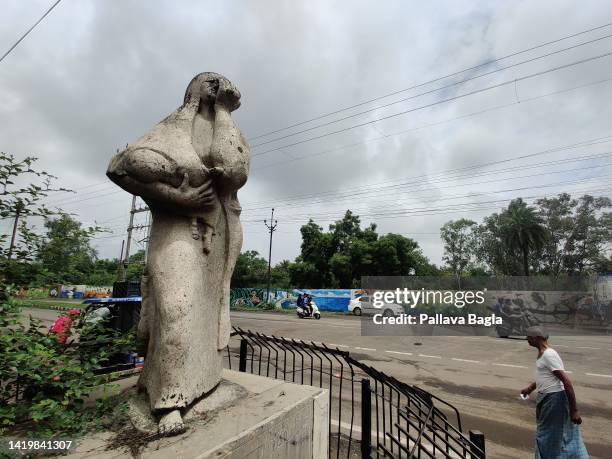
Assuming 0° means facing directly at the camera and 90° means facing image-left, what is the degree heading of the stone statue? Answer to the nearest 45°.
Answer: approximately 315°

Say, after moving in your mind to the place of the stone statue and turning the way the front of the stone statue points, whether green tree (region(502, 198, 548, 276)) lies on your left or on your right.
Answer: on your left

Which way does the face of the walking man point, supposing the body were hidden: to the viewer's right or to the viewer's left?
to the viewer's left

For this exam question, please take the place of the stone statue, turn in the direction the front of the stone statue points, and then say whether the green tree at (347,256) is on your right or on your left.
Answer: on your left

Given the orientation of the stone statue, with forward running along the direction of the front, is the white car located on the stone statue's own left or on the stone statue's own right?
on the stone statue's own left

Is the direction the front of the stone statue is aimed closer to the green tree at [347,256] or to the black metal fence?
the black metal fence
